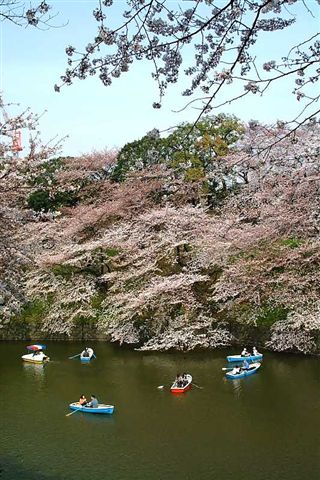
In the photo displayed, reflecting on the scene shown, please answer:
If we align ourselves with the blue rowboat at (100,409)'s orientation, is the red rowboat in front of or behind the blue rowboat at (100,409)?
in front

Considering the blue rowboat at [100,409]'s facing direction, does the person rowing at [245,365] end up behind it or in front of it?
in front

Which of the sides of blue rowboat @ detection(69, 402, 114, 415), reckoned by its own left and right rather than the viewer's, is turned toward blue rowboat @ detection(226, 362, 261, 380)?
front

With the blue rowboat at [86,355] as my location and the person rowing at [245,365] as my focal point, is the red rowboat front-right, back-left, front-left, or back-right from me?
front-right

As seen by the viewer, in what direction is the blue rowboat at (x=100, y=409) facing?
to the viewer's right

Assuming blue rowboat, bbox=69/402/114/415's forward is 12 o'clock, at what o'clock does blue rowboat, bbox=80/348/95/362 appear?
blue rowboat, bbox=80/348/95/362 is roughly at 9 o'clock from blue rowboat, bbox=69/402/114/415.

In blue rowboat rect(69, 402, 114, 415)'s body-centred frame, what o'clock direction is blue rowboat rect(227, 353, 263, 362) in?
blue rowboat rect(227, 353, 263, 362) is roughly at 11 o'clock from blue rowboat rect(69, 402, 114, 415).
